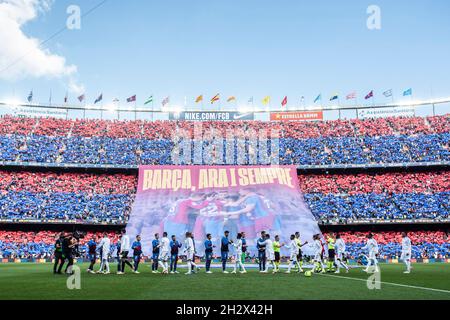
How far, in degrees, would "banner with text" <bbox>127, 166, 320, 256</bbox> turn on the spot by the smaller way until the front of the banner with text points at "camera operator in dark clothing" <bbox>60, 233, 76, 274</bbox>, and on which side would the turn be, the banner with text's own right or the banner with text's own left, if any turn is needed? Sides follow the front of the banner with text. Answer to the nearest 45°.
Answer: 0° — it already faces them

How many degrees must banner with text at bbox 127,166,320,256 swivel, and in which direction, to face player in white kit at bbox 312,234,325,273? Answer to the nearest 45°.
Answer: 0° — it already faces them

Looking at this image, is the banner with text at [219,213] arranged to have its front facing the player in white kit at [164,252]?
yes

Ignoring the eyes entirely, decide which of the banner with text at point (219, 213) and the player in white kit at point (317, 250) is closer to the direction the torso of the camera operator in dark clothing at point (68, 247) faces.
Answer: the player in white kit

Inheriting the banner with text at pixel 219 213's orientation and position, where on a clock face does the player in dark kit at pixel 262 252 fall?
The player in dark kit is roughly at 12 o'clock from the banner with text.
